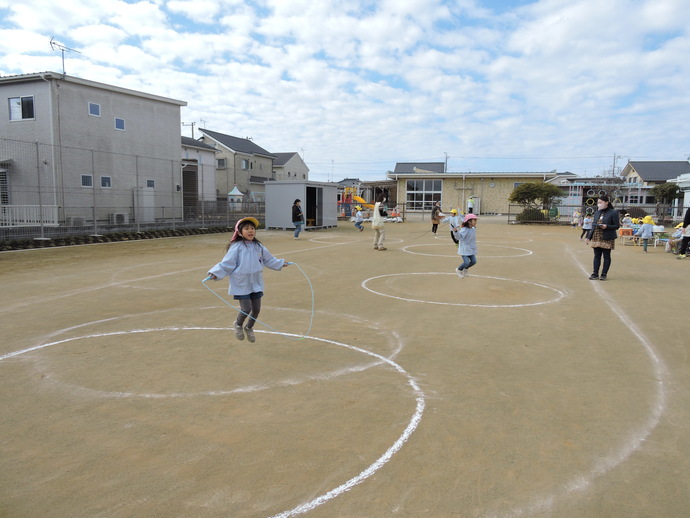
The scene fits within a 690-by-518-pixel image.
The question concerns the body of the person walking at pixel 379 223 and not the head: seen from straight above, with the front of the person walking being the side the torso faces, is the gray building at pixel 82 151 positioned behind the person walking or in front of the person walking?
behind

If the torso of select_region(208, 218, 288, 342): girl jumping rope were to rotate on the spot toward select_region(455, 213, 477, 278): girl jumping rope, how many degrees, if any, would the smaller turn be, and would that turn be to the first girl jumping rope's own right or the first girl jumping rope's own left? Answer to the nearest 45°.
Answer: approximately 90° to the first girl jumping rope's own left

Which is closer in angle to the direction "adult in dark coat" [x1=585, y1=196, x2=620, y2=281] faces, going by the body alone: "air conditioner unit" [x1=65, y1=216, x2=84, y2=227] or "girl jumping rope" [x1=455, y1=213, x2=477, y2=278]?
the girl jumping rope

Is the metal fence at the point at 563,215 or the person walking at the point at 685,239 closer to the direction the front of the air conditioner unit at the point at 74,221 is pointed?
the person walking

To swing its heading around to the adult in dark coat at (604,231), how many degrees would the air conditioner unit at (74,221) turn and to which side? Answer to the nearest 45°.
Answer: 0° — it already faces them

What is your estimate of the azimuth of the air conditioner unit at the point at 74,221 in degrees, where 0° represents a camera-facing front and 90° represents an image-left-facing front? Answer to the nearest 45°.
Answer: approximately 315°

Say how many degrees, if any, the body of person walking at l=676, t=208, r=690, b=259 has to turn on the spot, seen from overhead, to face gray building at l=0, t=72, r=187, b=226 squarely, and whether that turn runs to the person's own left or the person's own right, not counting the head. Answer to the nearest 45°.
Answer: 0° — they already face it
